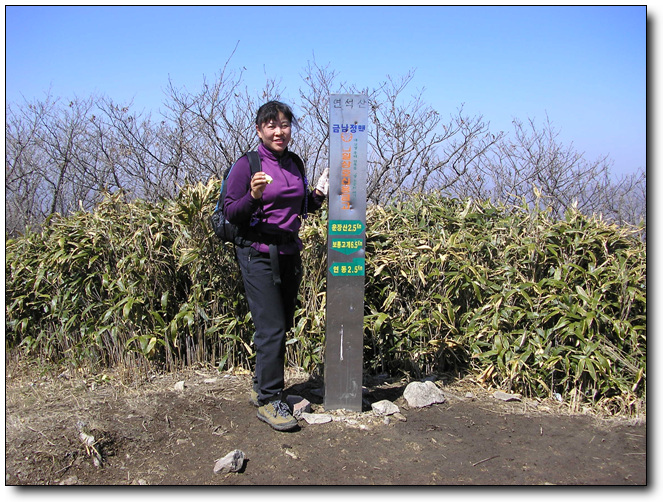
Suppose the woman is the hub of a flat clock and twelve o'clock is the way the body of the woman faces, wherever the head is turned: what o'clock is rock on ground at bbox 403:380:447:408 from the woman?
The rock on ground is roughly at 10 o'clock from the woman.

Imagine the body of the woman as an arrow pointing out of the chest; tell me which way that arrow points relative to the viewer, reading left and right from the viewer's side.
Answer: facing the viewer and to the right of the viewer
